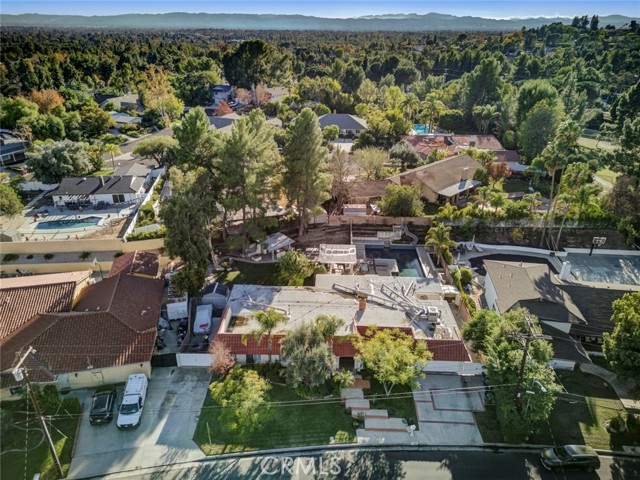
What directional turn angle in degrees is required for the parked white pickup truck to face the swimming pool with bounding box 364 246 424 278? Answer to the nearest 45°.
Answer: approximately 90° to its left

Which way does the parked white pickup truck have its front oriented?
toward the camera

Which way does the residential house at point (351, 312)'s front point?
toward the camera

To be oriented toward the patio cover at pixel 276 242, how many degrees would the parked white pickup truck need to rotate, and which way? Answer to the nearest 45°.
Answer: approximately 135° to its left

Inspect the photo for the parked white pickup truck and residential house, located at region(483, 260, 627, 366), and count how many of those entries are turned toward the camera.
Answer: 2

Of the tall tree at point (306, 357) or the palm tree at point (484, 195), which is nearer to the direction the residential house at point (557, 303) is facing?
the tall tree

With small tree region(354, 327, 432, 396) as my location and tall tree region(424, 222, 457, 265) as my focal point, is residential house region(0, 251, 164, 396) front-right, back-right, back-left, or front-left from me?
back-left

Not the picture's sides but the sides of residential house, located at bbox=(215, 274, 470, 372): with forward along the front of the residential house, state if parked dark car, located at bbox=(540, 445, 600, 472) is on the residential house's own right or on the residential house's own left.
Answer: on the residential house's own left

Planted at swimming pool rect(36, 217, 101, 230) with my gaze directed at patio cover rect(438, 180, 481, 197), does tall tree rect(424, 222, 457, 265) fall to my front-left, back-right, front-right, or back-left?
front-right

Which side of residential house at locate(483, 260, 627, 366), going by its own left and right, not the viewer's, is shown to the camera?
front

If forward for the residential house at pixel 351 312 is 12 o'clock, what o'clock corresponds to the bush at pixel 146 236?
The bush is roughly at 4 o'clock from the residential house.

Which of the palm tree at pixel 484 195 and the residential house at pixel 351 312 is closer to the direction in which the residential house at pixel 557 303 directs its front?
the residential house

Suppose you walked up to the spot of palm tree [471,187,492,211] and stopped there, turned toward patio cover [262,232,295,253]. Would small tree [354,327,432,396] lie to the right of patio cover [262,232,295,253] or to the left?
left

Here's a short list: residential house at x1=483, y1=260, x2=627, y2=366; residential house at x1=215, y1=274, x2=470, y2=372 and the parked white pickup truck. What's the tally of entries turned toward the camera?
3

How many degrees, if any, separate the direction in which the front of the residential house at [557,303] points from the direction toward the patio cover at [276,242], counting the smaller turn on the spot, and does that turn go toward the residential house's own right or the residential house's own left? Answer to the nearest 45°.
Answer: approximately 90° to the residential house's own right
